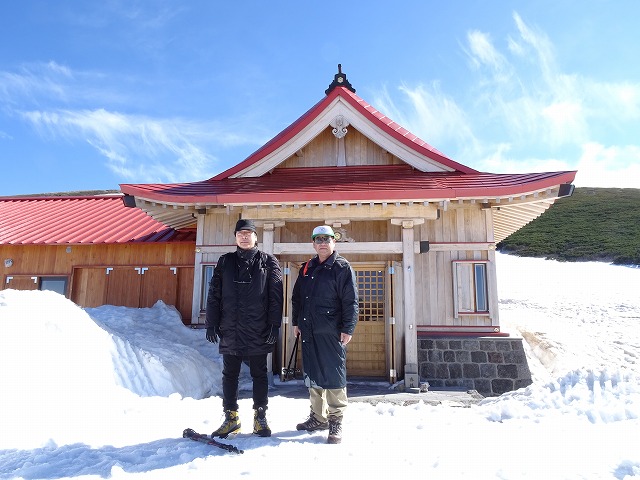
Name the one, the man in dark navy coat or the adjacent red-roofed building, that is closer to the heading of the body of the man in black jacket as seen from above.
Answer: the man in dark navy coat

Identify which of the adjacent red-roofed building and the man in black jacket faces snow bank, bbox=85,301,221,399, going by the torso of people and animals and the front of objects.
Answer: the adjacent red-roofed building

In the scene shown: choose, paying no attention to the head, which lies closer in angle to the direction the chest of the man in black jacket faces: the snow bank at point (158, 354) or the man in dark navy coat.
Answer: the man in dark navy coat

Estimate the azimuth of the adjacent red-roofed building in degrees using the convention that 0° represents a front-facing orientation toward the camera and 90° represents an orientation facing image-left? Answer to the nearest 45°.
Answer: approximately 0°

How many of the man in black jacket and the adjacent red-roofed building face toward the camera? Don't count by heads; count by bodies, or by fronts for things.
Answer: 2

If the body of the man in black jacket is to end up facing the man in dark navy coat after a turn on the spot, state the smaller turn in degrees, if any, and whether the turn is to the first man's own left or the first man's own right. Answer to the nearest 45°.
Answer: approximately 90° to the first man's own left

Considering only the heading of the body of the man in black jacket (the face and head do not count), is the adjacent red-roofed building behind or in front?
behind
